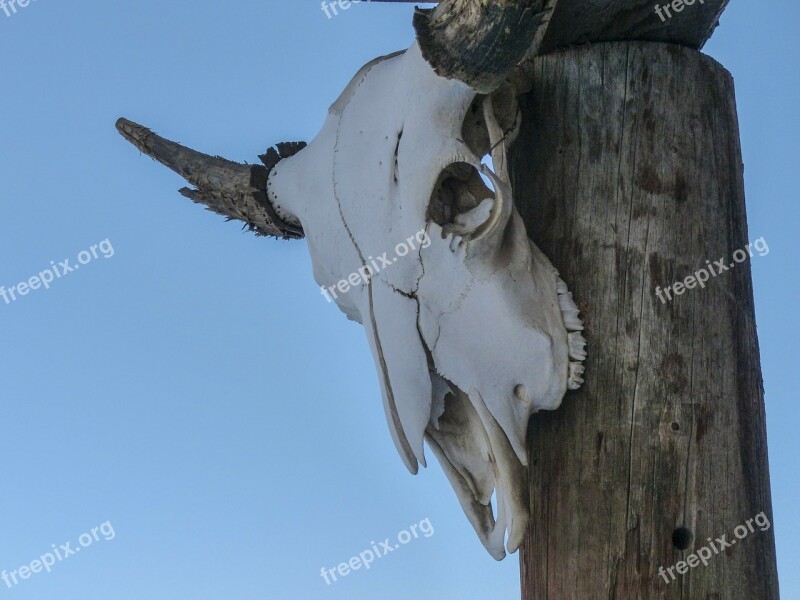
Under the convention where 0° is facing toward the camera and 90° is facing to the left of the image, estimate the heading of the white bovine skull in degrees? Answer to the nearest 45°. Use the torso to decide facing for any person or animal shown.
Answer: approximately 45°
